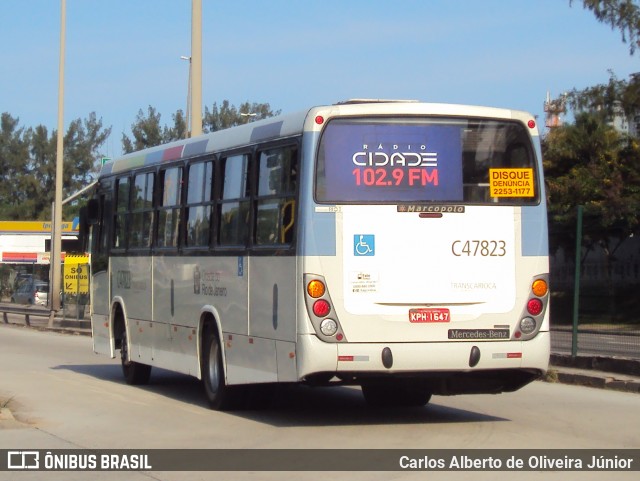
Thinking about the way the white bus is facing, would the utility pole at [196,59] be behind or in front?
in front

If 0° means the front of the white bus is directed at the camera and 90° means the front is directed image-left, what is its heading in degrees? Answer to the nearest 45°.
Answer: approximately 135°

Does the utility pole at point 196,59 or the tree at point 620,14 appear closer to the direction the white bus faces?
the utility pole

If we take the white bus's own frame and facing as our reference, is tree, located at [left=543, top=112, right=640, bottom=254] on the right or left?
on its right

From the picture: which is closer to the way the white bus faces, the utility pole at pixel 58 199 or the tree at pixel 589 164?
the utility pole

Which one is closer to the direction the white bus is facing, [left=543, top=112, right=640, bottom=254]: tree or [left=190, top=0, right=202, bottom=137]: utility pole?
the utility pole

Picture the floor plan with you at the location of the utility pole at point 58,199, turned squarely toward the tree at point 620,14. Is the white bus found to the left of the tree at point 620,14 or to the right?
right

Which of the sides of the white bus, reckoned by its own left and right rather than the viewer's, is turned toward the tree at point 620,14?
right

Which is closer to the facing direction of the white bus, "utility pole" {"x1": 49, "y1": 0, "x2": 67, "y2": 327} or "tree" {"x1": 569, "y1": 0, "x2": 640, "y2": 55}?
the utility pole
